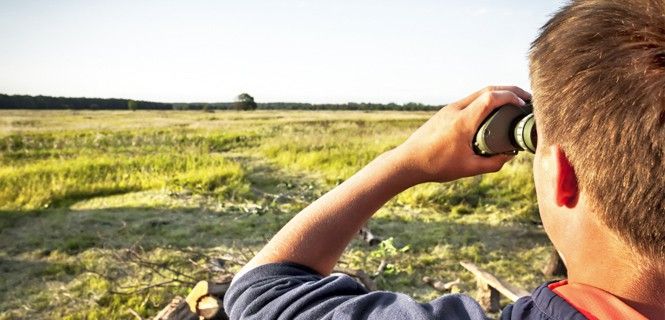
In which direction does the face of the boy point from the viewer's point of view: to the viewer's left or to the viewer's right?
to the viewer's left

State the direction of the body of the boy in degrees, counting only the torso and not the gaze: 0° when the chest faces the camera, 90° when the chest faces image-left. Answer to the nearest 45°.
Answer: approximately 135°
